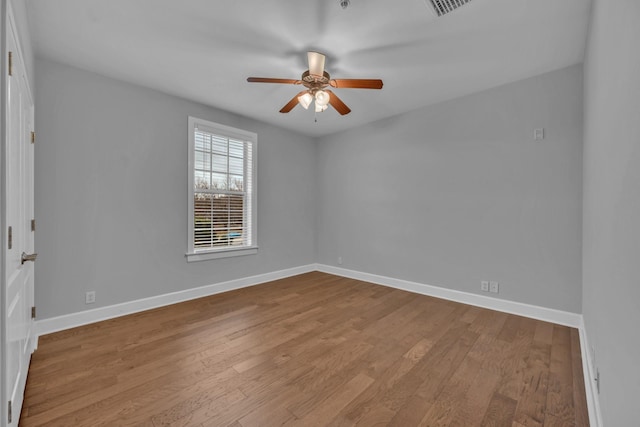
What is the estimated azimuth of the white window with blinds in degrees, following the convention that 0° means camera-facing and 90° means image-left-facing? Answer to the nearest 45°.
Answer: approximately 315°

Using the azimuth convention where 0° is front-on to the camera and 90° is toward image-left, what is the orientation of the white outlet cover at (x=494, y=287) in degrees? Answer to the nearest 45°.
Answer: approximately 0°

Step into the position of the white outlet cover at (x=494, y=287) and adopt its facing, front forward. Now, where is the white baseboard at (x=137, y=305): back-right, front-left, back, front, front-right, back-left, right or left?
front-right

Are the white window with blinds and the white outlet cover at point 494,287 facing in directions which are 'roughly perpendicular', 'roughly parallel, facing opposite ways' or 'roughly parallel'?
roughly perpendicular

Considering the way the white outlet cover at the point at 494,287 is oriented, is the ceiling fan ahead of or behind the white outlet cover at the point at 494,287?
ahead

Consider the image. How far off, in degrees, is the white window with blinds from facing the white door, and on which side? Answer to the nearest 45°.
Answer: approximately 90° to its right

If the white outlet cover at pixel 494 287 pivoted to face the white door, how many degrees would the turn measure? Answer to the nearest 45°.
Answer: approximately 45° to its right

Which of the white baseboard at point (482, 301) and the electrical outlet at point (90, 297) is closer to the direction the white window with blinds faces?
the white baseboard

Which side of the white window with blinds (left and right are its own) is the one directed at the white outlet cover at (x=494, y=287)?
front

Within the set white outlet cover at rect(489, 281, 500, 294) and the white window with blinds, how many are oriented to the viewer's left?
0

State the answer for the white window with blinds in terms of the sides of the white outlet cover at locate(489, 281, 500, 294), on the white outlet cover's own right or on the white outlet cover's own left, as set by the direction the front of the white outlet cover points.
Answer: on the white outlet cover's own right

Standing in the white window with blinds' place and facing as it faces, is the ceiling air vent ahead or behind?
ahead
